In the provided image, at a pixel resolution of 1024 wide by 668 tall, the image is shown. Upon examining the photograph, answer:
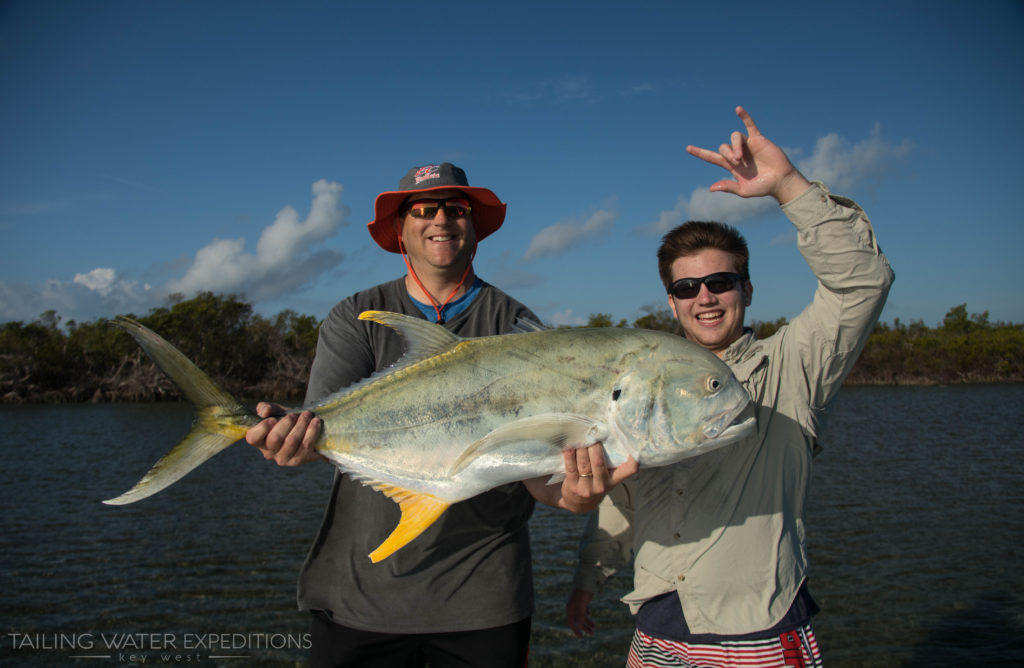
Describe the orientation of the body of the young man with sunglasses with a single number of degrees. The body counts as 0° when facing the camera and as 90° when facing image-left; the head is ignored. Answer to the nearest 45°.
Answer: approximately 45°

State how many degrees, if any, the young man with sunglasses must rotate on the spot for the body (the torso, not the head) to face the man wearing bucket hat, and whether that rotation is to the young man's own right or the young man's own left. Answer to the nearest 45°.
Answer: approximately 45° to the young man's own right

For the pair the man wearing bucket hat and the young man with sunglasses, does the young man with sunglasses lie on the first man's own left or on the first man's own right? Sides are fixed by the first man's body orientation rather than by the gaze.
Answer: on the first man's own left

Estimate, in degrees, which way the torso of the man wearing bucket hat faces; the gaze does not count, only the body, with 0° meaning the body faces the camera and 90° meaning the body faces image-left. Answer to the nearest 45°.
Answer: approximately 0°
